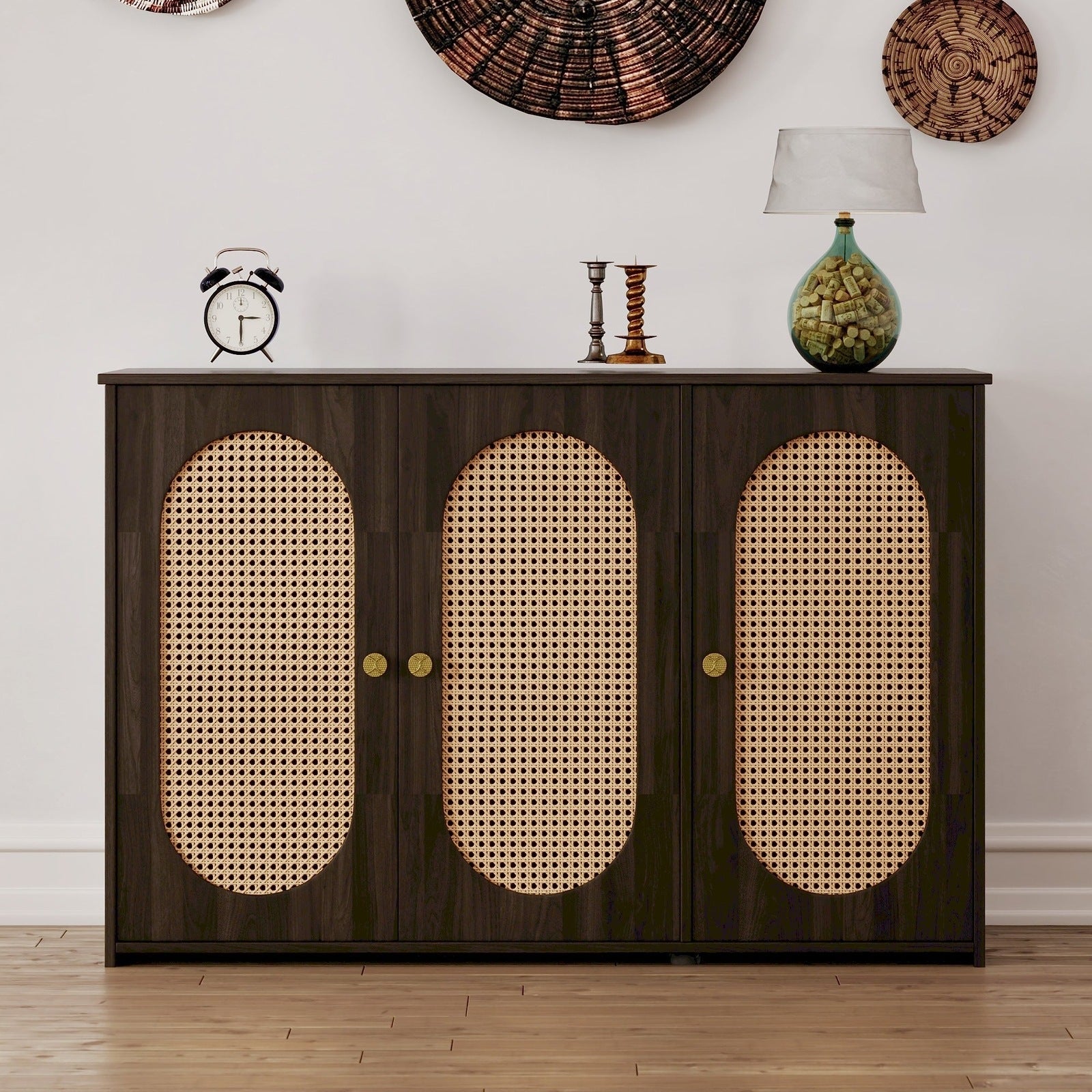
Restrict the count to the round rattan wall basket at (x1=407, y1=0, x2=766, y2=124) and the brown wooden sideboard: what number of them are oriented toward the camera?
2

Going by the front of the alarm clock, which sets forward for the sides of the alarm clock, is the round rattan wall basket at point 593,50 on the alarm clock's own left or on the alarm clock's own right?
on the alarm clock's own left

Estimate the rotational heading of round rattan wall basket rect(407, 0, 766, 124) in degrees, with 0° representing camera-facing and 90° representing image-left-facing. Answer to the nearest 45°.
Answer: approximately 0°
